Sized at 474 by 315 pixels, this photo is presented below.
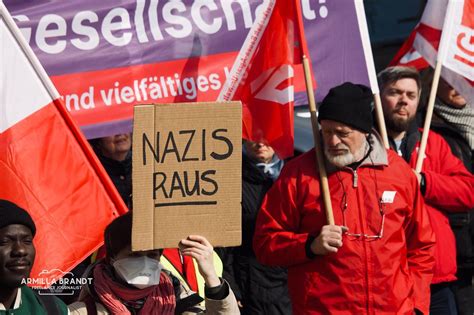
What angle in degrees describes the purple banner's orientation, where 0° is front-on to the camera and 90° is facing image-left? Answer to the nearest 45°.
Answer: approximately 0°

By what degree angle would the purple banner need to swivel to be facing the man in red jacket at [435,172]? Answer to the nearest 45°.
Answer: approximately 90° to its left

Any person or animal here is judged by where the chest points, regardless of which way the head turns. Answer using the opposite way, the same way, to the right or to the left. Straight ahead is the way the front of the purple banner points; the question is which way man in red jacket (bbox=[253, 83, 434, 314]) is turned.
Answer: the same way

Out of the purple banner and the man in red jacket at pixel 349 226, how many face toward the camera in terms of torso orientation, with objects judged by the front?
2

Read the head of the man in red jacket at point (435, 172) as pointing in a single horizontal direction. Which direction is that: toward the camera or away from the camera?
toward the camera

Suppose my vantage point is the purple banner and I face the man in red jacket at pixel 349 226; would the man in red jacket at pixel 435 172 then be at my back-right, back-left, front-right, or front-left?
front-left

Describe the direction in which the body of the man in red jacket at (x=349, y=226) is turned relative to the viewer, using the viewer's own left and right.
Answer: facing the viewer

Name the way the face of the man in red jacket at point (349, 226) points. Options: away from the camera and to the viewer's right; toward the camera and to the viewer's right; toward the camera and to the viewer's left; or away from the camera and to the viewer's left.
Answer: toward the camera and to the viewer's left

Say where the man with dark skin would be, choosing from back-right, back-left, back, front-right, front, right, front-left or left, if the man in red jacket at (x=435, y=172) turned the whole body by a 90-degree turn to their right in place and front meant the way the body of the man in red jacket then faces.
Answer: left
